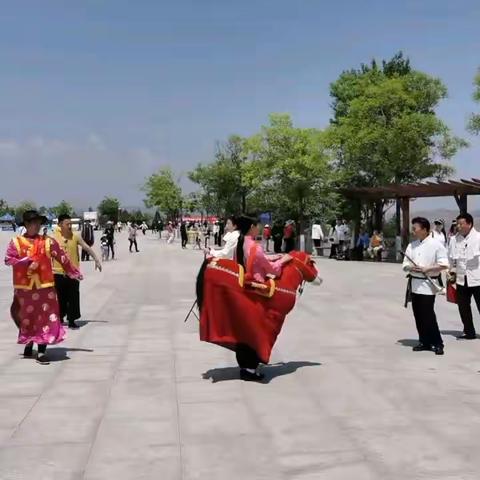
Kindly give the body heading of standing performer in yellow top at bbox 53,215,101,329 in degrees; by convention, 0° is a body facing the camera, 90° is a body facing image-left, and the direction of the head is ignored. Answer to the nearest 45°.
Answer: approximately 315°

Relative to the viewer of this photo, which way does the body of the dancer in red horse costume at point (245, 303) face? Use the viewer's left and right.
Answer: facing to the right of the viewer

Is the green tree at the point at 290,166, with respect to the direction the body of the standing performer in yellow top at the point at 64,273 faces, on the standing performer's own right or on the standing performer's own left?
on the standing performer's own left

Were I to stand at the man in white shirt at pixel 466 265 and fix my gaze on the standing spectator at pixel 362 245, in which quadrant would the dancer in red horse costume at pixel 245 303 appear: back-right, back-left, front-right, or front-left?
back-left

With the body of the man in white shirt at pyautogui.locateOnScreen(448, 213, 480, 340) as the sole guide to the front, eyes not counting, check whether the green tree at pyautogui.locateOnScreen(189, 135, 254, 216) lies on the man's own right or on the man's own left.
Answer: on the man's own right

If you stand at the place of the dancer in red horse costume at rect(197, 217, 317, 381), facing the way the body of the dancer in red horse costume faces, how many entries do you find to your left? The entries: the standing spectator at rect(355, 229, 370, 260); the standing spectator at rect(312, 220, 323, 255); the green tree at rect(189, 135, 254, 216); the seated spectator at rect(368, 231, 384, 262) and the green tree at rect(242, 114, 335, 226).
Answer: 5

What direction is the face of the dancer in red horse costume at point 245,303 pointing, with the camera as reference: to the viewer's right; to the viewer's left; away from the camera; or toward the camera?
to the viewer's right

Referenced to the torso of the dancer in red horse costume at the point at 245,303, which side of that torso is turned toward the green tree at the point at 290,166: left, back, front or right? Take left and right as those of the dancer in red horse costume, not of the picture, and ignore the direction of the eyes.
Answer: left

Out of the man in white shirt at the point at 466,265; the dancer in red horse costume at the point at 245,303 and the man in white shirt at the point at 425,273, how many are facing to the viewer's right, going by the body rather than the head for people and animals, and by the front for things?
1

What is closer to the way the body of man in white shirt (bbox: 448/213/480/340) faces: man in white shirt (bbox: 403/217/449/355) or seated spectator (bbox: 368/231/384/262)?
the man in white shirt

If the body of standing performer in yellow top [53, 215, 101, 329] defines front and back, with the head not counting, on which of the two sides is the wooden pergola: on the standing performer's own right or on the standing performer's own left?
on the standing performer's own left

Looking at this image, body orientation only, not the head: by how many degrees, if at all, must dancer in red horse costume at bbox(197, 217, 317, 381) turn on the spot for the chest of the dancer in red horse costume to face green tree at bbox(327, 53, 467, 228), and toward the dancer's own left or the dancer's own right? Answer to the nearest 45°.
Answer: approximately 90° to the dancer's own left

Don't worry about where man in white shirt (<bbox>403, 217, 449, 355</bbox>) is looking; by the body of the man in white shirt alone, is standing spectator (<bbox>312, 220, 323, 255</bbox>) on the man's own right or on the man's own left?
on the man's own right
